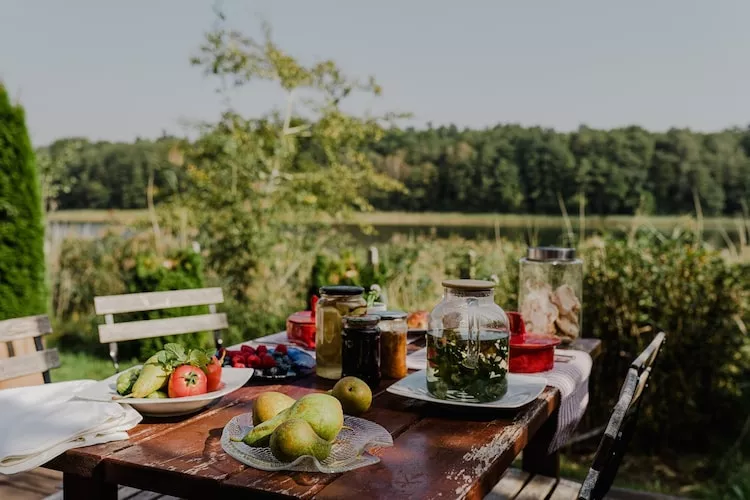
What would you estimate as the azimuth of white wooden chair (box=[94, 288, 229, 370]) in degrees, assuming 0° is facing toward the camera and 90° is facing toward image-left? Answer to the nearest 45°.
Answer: approximately 315°

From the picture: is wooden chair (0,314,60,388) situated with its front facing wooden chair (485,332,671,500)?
yes

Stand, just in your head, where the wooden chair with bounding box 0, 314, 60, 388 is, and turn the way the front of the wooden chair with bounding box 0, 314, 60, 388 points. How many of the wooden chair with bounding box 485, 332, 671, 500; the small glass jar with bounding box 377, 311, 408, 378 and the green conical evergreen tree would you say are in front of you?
2

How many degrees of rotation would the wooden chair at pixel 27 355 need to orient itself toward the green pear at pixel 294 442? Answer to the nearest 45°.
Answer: approximately 45° to its right

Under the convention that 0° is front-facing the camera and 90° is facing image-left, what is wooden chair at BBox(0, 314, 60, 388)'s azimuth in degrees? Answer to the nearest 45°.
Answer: approximately 315°
